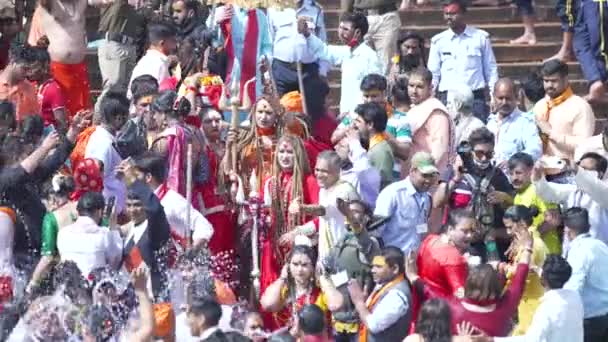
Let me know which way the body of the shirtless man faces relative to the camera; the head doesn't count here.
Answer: toward the camera

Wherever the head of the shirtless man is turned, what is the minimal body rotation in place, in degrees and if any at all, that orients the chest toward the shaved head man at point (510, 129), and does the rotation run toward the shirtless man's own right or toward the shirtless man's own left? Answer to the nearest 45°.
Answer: approximately 45° to the shirtless man's own left
